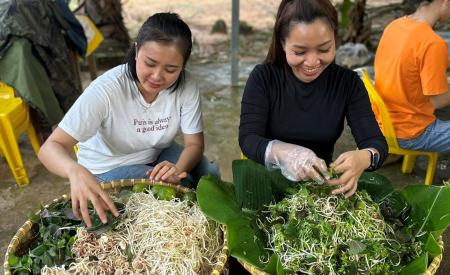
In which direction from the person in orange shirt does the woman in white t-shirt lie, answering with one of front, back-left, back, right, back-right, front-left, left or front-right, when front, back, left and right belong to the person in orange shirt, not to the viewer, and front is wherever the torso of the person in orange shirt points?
back

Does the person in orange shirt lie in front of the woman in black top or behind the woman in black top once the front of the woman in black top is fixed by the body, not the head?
behind

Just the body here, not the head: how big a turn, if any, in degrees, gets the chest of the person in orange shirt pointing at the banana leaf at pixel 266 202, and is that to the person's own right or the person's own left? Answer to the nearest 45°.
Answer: approximately 135° to the person's own right

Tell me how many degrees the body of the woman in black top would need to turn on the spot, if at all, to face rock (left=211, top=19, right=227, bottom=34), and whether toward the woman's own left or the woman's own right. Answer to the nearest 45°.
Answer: approximately 180°

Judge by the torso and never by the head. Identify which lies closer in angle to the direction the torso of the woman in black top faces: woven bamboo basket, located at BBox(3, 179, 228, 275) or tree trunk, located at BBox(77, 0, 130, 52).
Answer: the woven bamboo basket

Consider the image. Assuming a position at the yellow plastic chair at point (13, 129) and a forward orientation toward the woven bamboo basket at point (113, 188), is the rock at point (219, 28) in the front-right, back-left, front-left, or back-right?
back-left

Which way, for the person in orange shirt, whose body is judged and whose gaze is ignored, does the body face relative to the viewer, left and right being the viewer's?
facing away from the viewer and to the right of the viewer

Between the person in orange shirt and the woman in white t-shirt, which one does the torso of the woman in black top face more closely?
the woman in white t-shirt

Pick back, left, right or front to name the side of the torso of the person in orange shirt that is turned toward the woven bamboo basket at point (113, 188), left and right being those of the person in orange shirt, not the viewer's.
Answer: back

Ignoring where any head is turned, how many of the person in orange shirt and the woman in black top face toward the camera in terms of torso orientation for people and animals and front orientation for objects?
1
